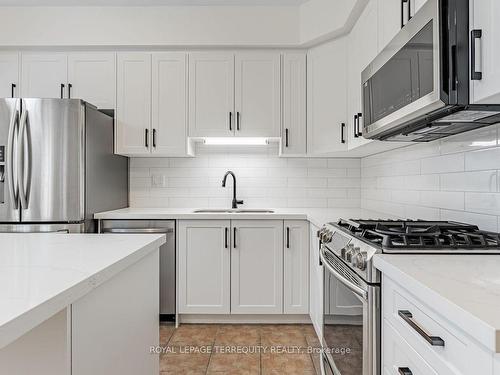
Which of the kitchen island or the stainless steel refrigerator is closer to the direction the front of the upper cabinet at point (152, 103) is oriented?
the kitchen island

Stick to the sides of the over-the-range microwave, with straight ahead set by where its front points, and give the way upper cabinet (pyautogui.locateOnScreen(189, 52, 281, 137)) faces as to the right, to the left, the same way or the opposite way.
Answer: to the left

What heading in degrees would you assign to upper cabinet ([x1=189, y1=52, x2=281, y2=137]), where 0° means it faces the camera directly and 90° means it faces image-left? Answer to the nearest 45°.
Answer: approximately 0°

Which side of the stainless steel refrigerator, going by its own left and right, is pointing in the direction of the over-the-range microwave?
left

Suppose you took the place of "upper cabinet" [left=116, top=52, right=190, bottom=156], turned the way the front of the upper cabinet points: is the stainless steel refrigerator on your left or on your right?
on your right

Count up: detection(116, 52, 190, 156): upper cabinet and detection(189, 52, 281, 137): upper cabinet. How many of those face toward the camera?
2

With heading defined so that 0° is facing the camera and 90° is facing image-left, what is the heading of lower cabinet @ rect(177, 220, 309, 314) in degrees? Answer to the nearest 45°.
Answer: approximately 0°

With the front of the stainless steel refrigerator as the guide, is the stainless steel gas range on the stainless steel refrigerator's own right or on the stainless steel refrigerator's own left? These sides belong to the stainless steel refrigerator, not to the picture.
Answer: on the stainless steel refrigerator's own left

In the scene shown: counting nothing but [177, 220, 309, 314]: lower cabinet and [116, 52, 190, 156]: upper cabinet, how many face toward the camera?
2
